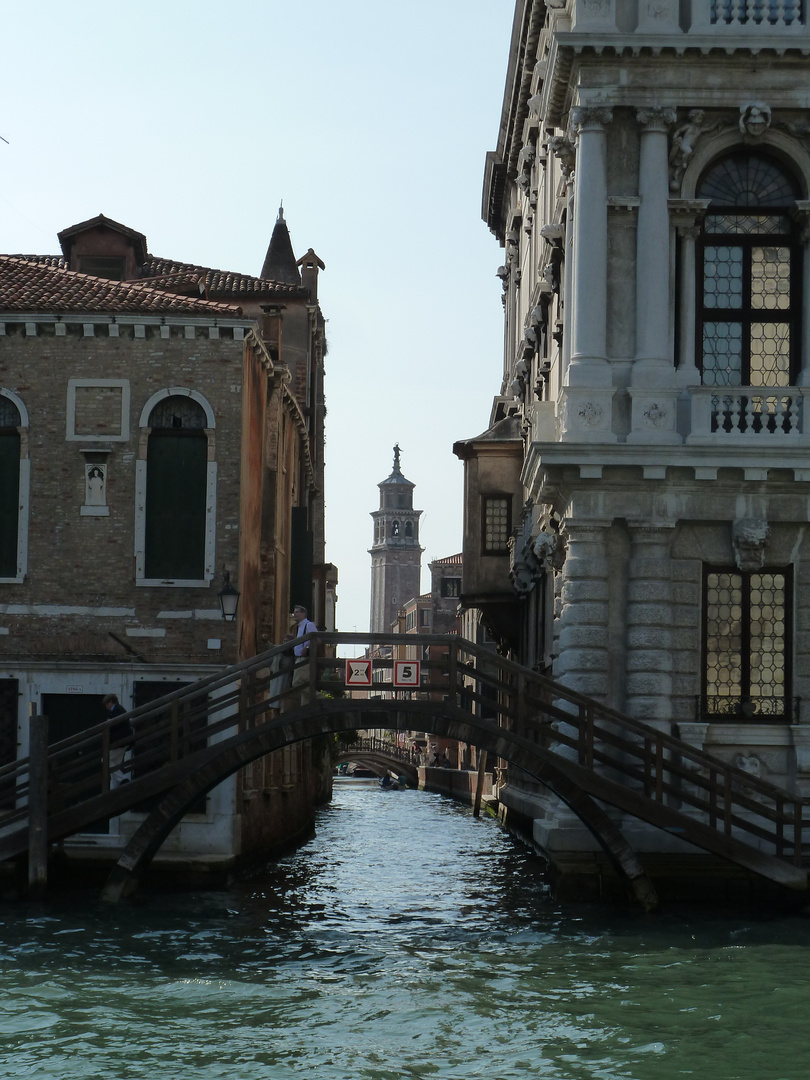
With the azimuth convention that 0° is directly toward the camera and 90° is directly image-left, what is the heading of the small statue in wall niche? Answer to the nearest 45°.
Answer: approximately 0°

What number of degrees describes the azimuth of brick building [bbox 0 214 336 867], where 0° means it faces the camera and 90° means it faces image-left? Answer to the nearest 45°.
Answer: approximately 0°

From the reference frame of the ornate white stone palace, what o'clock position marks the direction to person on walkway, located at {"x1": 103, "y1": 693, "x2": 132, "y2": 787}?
The person on walkway is roughly at 3 o'clock from the ornate white stone palace.

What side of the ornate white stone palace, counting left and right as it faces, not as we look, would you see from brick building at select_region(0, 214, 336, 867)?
right

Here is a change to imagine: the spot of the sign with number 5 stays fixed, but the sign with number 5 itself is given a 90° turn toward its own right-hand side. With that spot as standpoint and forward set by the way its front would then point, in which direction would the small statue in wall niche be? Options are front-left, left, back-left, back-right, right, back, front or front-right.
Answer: front-right

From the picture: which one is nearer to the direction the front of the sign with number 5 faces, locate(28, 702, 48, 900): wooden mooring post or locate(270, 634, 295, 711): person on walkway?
the wooden mooring post

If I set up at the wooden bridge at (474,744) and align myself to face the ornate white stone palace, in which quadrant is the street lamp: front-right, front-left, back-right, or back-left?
back-left

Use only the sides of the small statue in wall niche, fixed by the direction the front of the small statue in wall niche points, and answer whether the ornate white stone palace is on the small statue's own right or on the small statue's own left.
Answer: on the small statue's own left

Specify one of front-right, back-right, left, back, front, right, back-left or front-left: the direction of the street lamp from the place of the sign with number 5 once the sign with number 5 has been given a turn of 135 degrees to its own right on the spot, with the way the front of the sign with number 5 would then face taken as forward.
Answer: front

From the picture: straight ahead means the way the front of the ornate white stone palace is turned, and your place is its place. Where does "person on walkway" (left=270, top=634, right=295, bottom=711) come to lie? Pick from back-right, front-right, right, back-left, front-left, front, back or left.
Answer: right

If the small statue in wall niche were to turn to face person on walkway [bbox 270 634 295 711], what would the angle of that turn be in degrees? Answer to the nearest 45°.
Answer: approximately 45° to its left
